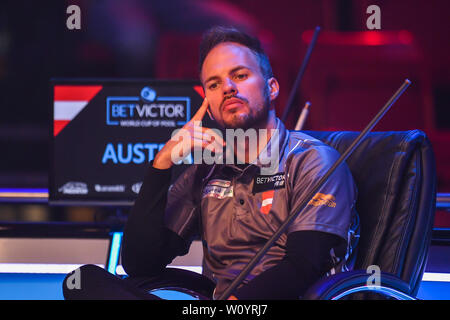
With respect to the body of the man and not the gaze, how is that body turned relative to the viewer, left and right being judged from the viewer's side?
facing the viewer and to the left of the viewer
